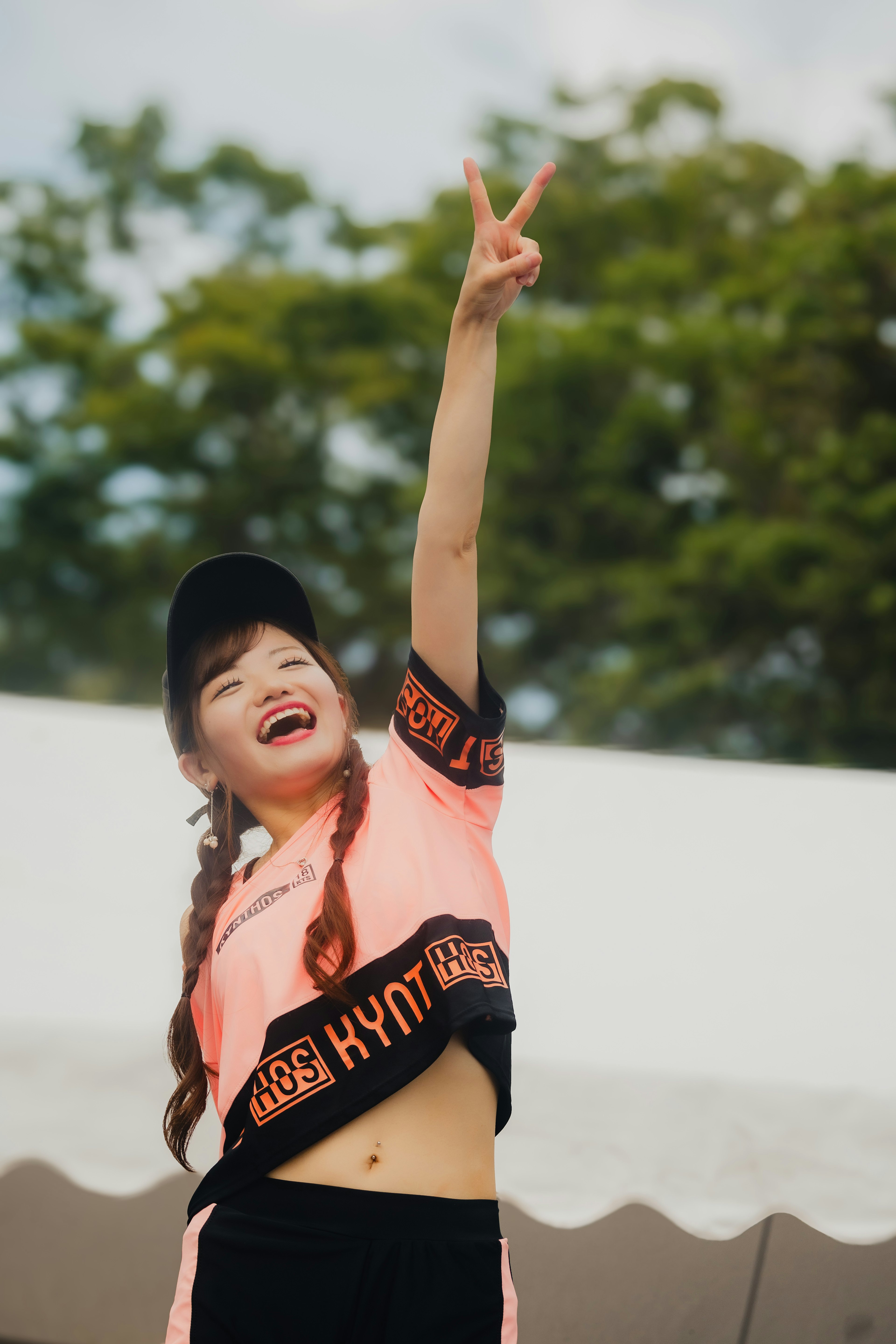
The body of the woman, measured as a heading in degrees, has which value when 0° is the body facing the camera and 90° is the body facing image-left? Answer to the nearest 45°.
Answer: approximately 0°

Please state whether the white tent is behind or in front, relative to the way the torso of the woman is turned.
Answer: behind

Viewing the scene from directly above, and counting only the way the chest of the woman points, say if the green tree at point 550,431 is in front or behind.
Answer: behind
